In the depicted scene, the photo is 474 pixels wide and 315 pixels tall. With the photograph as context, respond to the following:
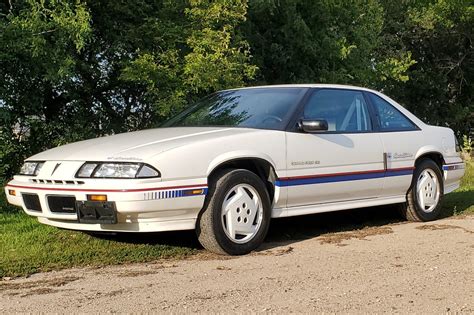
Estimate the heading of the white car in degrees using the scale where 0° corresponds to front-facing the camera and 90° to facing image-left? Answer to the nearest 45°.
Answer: approximately 45°

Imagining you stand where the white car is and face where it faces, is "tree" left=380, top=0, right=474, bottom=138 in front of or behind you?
behind

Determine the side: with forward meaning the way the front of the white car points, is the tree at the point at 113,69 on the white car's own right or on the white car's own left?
on the white car's own right
